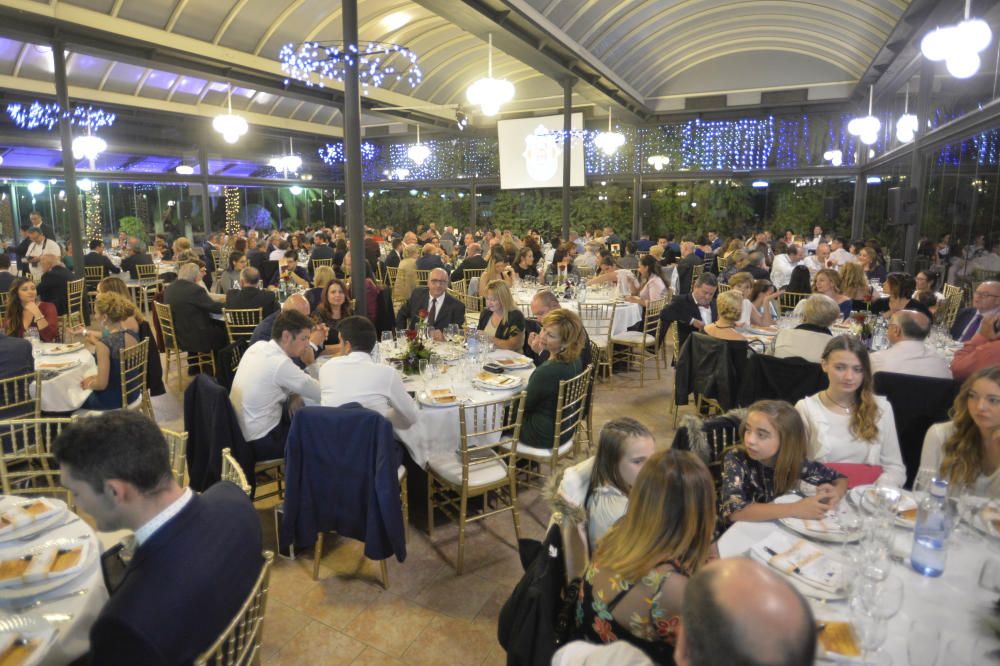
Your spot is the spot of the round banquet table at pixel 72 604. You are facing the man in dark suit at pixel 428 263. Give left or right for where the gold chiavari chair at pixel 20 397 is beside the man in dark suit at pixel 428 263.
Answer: left

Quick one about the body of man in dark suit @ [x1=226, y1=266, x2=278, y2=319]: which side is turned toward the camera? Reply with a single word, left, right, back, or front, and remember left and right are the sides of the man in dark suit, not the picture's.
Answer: back

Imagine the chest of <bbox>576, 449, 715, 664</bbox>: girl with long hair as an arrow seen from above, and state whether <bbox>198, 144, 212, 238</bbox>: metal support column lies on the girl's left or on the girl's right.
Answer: on the girl's left

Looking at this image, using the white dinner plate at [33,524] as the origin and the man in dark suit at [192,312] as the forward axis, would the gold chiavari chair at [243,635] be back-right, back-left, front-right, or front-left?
back-right

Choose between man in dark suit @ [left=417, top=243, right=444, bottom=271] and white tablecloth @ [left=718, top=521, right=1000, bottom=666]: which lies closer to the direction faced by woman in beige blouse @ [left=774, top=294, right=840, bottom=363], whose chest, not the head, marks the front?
the man in dark suit
